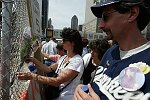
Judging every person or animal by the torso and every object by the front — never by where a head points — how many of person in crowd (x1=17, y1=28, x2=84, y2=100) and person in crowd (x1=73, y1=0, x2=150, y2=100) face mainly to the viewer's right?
0

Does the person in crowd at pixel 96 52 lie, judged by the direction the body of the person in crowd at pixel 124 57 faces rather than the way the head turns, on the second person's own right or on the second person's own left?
on the second person's own right

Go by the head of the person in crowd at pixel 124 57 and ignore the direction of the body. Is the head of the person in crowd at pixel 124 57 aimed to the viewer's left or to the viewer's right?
to the viewer's left

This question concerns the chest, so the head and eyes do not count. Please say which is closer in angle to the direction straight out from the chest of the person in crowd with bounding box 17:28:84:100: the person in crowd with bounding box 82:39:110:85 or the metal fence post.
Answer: the metal fence post

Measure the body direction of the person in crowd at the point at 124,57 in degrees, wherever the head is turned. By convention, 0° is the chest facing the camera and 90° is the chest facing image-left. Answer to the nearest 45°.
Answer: approximately 45°

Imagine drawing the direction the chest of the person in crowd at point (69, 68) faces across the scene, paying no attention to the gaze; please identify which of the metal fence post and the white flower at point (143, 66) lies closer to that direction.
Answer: the metal fence post

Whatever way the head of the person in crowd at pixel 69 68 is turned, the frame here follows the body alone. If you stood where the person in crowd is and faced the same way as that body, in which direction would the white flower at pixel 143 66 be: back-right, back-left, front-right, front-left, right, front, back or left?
left

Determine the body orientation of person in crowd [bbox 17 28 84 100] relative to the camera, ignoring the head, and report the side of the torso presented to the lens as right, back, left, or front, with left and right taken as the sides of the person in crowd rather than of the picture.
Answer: left

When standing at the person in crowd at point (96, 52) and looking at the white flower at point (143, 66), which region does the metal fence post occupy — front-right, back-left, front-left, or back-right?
front-right

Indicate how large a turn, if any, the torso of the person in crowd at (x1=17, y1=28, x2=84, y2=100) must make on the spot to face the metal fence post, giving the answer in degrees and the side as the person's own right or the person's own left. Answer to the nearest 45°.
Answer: approximately 45° to the person's own left
